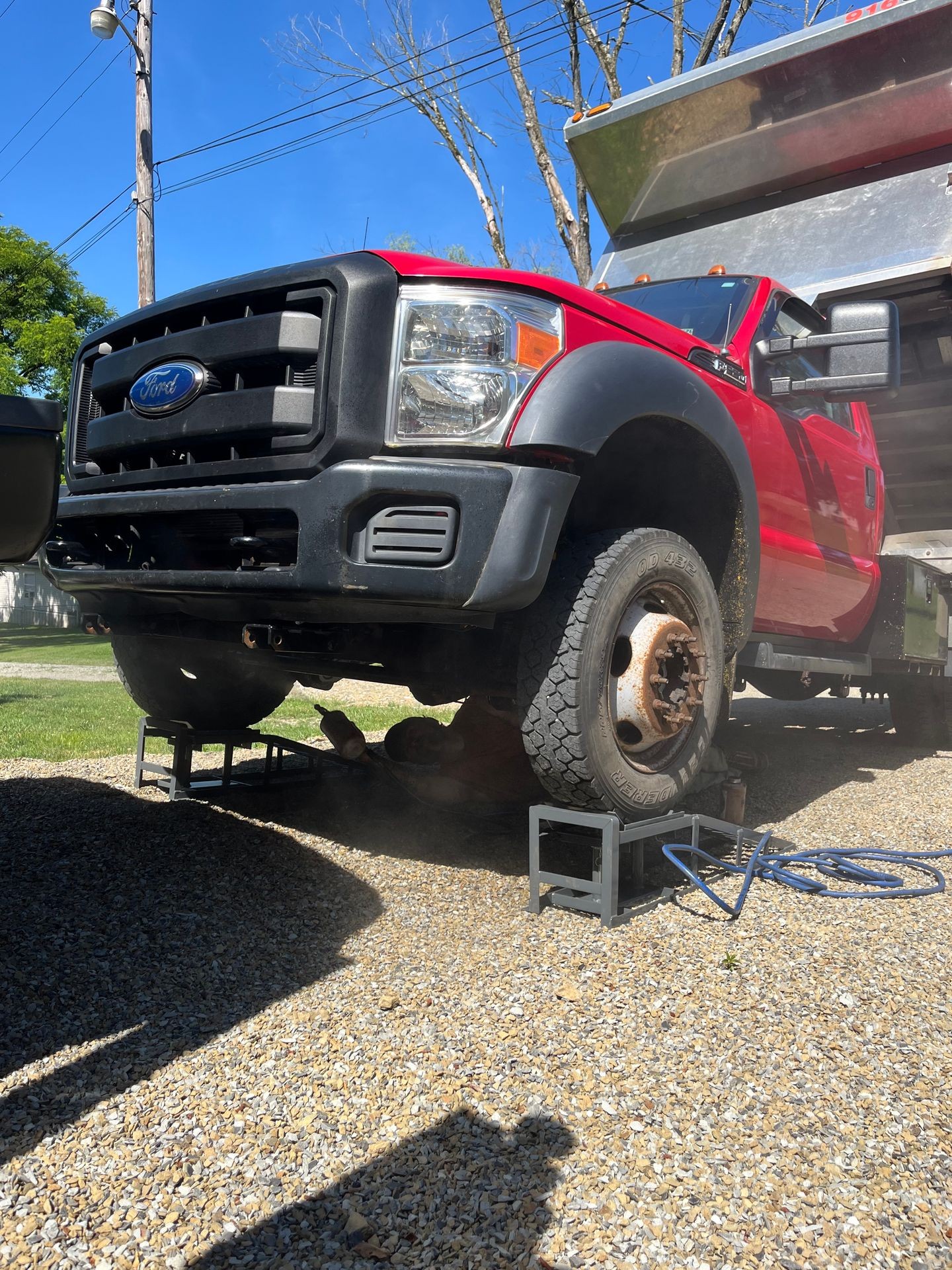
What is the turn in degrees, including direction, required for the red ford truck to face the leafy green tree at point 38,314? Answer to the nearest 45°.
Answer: approximately 90° to its right

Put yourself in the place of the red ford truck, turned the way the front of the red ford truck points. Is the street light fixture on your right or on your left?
on your right

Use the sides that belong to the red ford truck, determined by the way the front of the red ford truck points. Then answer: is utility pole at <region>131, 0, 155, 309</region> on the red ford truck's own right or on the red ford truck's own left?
on the red ford truck's own right

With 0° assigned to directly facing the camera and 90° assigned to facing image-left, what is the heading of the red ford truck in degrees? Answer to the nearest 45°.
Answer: approximately 45°

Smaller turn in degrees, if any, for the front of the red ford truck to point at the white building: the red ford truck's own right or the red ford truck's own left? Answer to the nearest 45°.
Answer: approximately 90° to the red ford truck's own right
